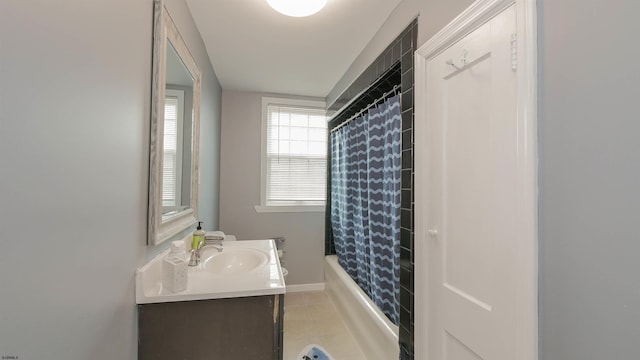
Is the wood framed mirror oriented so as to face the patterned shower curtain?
yes

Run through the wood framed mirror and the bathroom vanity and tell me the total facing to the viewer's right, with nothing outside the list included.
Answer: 2

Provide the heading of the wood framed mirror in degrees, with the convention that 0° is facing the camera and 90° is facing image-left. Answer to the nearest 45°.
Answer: approximately 270°

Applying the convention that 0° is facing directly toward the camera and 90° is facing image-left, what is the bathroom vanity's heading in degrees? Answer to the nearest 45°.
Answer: approximately 270°

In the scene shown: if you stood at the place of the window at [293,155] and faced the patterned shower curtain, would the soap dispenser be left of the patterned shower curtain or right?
right
